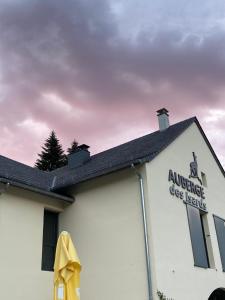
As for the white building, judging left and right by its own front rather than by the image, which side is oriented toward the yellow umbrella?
right

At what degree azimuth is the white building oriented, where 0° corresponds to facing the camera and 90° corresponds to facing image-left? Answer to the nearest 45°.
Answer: approximately 315°

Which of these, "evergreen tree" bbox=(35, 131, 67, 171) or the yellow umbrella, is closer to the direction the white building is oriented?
the yellow umbrella

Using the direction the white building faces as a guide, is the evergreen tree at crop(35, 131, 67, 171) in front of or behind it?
behind
